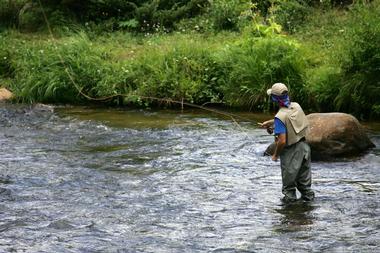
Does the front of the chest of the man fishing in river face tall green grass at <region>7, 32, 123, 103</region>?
yes

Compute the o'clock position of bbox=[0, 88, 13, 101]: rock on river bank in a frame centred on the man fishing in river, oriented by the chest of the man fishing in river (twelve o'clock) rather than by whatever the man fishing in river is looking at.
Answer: The rock on river bank is roughly at 12 o'clock from the man fishing in river.

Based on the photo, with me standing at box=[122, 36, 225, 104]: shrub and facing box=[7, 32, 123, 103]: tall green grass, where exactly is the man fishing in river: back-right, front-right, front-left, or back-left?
back-left

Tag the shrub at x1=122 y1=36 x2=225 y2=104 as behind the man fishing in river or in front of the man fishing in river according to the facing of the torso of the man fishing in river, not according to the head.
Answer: in front

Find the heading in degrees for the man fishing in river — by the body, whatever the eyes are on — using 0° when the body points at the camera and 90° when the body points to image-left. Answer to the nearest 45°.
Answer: approximately 135°
